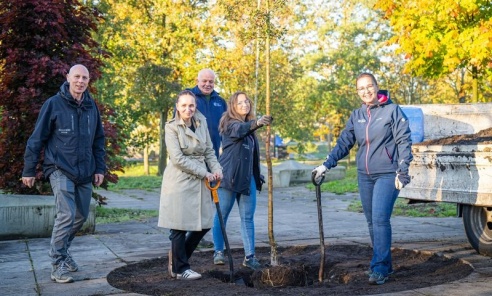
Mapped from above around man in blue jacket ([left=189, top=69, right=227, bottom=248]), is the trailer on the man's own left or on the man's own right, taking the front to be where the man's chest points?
on the man's own left

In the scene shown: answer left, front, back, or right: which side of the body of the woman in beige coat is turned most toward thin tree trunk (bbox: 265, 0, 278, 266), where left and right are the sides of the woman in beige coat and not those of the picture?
left

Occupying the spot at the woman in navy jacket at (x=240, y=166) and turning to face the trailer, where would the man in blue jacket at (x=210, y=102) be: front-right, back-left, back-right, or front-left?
back-left

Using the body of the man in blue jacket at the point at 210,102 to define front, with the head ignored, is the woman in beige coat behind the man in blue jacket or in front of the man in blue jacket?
in front

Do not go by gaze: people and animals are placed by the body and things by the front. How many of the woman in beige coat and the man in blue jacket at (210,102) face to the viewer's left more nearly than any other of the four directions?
0

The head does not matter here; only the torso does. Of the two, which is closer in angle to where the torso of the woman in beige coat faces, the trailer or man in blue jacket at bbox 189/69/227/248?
the trailer

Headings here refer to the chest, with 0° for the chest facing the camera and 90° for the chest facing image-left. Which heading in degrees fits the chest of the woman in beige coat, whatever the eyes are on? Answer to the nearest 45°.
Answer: approximately 315°

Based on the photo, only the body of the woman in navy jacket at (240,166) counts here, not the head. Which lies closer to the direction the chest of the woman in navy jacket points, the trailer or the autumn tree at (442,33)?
the trailer

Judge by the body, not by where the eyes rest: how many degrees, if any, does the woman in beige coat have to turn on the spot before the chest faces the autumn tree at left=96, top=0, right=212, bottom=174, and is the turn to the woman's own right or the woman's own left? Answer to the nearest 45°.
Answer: approximately 135° to the woman's own left
